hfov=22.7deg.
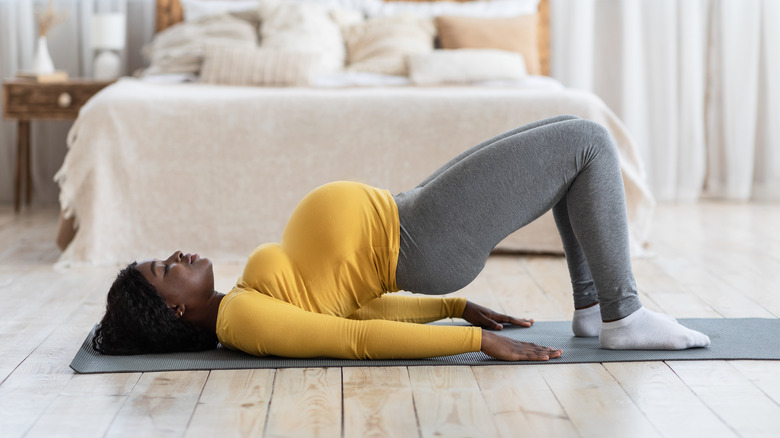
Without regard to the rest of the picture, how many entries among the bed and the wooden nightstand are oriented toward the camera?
2

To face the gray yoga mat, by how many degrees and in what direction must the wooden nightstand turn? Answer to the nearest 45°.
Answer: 0° — it already faces it

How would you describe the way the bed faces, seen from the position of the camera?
facing the viewer

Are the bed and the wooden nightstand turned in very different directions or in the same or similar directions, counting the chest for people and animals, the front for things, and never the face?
same or similar directions

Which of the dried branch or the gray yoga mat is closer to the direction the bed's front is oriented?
the gray yoga mat
